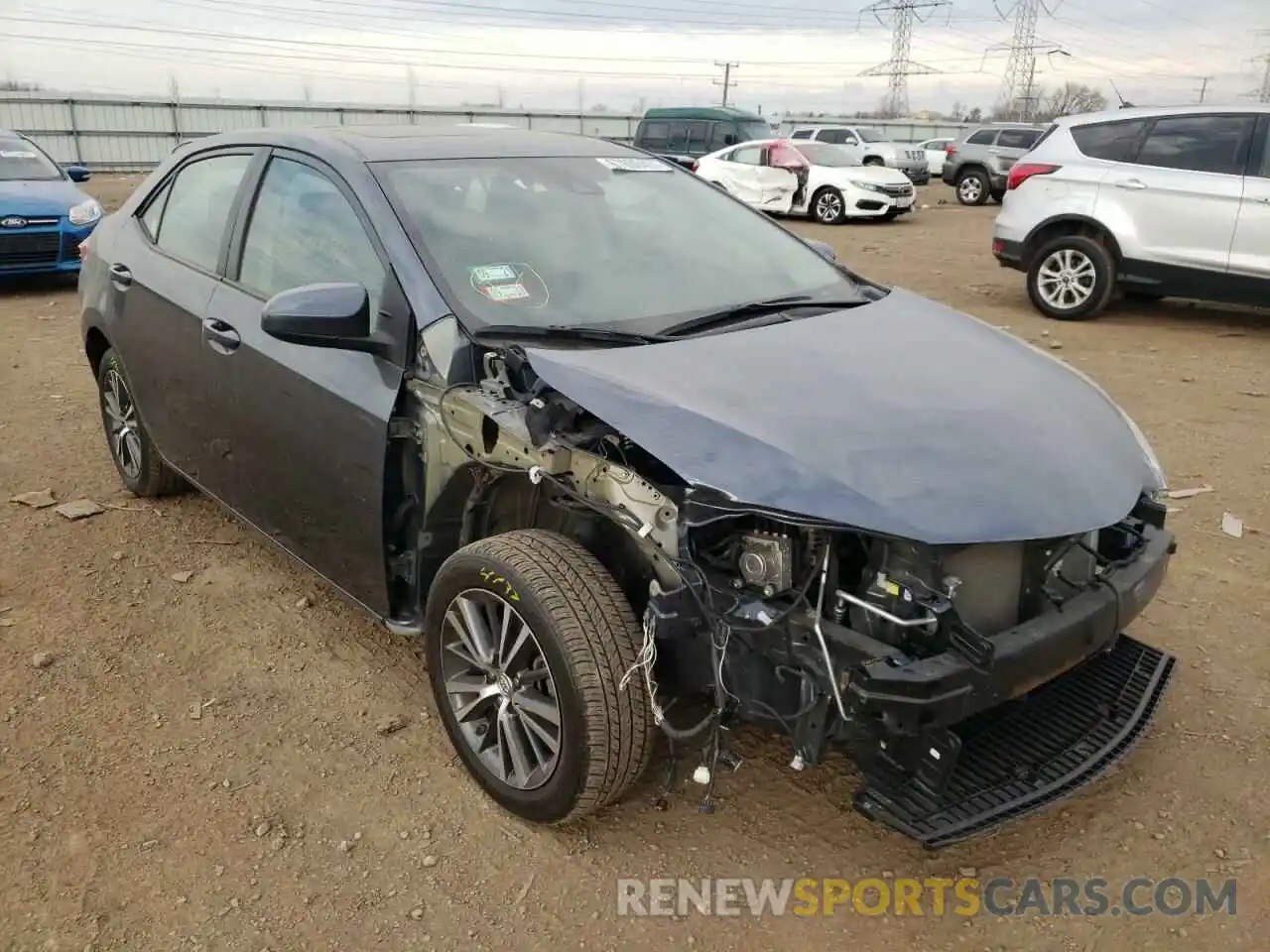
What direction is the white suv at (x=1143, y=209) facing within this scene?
to the viewer's right

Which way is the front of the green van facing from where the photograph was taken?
facing the viewer and to the right of the viewer

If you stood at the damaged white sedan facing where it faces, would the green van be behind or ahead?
behind

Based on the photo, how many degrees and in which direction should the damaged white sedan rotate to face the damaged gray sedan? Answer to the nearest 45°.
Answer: approximately 45° to its right

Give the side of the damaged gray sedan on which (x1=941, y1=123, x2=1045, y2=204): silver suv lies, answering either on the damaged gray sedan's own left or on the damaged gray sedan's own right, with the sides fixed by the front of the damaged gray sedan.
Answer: on the damaged gray sedan's own left

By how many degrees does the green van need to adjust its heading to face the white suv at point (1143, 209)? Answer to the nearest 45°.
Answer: approximately 45° to its right

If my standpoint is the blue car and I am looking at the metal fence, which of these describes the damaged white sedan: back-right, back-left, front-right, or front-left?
front-right

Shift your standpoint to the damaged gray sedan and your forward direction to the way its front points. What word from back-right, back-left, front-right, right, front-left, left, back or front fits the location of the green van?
back-left

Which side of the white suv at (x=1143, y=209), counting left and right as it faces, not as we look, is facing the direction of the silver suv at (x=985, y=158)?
left

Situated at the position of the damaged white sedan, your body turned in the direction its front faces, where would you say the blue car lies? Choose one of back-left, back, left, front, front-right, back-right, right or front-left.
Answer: right

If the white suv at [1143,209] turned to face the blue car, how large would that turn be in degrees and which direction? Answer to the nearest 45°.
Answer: approximately 180°
